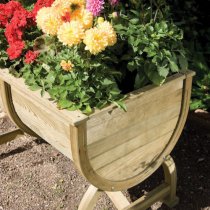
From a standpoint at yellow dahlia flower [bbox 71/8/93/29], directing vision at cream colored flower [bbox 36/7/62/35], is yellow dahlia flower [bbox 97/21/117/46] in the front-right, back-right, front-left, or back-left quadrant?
back-left

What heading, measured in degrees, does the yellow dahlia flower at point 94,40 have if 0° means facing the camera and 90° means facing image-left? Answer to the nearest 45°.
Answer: approximately 0°

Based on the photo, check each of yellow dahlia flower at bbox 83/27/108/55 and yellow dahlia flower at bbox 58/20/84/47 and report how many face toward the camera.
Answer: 2
